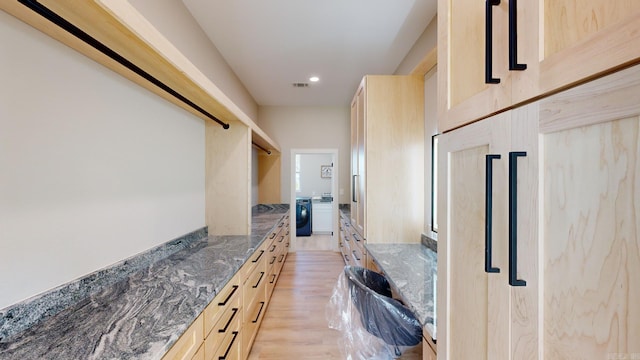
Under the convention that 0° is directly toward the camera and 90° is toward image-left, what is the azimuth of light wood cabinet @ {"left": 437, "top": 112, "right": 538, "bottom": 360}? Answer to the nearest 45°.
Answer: approximately 45°

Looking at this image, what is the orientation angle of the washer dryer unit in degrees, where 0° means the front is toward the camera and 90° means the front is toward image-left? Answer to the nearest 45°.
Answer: approximately 0°

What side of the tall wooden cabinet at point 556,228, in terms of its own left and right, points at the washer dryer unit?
right

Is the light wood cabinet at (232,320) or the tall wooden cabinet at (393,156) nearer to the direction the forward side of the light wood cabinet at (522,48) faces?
the light wood cabinet

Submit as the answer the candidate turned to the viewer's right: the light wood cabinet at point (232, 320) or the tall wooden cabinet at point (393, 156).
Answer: the light wood cabinet

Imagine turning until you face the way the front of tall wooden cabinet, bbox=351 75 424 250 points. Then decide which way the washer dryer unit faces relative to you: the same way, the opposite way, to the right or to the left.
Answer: to the left

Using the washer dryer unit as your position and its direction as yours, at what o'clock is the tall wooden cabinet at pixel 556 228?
The tall wooden cabinet is roughly at 12 o'clock from the washer dryer unit.

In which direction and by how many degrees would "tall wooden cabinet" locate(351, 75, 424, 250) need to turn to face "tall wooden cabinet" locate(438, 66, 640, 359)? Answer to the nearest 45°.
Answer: approximately 90° to its left
